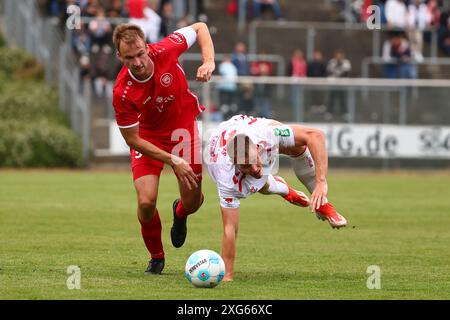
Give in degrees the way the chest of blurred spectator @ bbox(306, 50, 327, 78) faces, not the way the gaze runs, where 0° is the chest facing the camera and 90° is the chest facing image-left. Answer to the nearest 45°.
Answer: approximately 0°

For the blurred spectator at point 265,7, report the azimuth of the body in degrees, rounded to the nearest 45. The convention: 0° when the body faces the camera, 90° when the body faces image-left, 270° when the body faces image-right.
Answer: approximately 0°

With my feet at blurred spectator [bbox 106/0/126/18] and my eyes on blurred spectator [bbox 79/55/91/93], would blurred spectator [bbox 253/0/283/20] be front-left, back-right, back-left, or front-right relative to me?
back-left

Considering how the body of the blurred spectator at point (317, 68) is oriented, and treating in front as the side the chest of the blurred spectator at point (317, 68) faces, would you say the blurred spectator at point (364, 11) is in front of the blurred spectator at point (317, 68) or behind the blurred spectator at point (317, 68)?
behind

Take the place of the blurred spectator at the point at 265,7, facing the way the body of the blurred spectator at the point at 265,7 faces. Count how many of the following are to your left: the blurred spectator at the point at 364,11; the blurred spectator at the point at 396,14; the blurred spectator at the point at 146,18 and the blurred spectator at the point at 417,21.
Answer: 3

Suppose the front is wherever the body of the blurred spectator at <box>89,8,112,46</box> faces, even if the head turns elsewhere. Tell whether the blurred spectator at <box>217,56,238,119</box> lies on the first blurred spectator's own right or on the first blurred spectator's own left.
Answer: on the first blurred spectator's own left
